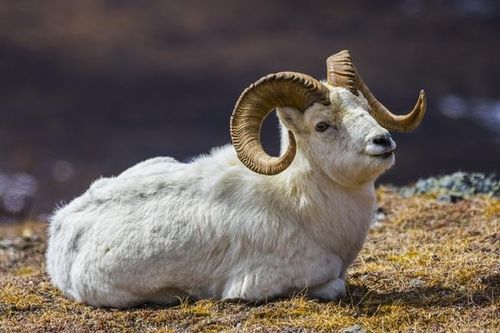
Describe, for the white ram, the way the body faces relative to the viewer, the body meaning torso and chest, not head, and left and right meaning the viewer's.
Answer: facing to the right of the viewer

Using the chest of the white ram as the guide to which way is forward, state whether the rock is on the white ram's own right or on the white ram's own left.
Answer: on the white ram's own left
